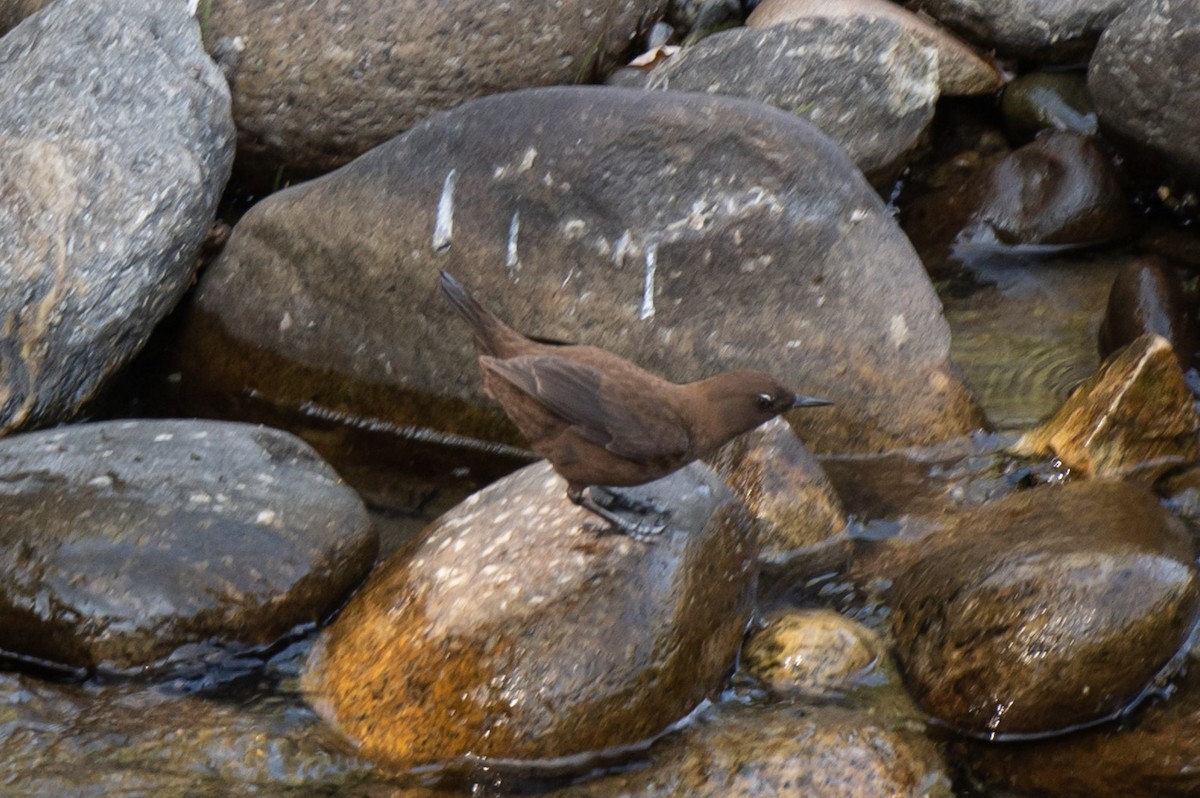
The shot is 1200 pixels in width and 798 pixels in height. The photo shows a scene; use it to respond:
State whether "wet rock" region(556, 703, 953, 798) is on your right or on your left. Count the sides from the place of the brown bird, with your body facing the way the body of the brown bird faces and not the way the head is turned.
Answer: on your right

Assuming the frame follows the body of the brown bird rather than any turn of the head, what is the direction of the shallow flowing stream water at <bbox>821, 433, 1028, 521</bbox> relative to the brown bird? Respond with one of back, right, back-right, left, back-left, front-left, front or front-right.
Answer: front-left

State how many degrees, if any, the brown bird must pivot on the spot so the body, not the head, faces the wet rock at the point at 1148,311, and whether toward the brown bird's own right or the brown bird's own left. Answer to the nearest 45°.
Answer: approximately 45° to the brown bird's own left

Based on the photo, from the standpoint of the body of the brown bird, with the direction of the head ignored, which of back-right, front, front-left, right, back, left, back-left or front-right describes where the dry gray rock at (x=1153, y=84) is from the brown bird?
front-left

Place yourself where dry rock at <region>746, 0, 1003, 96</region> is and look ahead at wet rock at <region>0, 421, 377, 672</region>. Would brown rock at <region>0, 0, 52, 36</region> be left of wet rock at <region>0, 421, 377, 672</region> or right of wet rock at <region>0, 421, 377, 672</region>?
right

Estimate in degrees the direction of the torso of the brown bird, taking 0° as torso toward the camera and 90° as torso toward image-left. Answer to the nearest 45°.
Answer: approximately 270°

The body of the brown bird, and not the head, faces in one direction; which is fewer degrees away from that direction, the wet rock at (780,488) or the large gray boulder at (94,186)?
the wet rock

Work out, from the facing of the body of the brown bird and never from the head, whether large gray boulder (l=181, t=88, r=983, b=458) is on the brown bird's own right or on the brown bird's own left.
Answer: on the brown bird's own left

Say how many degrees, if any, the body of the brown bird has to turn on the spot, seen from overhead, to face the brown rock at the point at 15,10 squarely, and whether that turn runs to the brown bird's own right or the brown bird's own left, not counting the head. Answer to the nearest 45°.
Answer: approximately 135° to the brown bird's own left

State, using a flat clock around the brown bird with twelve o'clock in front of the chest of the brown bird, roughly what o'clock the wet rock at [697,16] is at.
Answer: The wet rock is roughly at 9 o'clock from the brown bird.

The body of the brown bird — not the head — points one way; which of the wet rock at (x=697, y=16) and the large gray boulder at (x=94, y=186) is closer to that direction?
the wet rock
